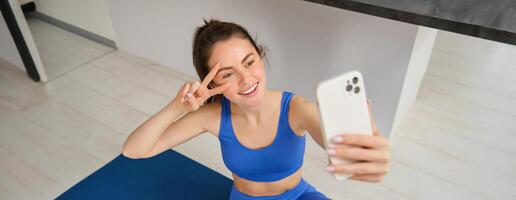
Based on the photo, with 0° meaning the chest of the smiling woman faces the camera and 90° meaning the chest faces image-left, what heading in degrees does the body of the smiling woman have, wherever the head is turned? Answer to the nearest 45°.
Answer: approximately 0°
